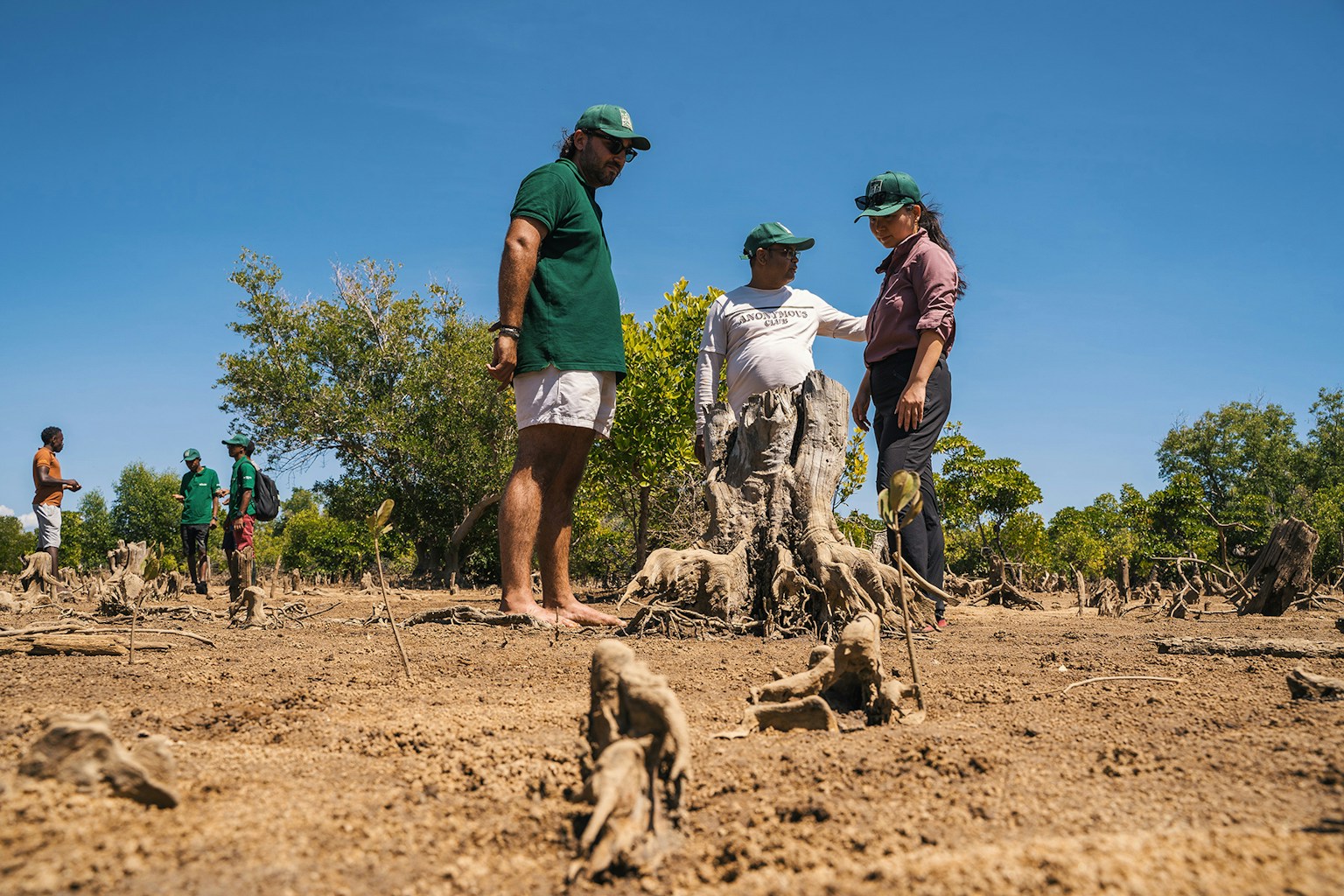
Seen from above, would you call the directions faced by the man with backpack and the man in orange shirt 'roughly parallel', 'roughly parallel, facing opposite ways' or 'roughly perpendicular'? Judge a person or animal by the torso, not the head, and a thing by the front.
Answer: roughly parallel, facing opposite ways

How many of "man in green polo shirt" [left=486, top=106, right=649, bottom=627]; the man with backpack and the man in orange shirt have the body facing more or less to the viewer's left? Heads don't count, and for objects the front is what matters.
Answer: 1

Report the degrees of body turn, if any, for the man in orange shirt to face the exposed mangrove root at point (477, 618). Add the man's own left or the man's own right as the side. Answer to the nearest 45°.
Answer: approximately 90° to the man's own right

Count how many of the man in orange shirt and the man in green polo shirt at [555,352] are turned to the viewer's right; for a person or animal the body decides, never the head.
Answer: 2

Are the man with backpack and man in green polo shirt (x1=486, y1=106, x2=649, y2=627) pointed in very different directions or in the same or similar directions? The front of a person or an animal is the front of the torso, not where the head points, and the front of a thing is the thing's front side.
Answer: very different directions

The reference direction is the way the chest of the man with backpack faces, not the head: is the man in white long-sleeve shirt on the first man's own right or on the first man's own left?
on the first man's own left

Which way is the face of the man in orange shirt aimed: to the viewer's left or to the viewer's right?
to the viewer's right

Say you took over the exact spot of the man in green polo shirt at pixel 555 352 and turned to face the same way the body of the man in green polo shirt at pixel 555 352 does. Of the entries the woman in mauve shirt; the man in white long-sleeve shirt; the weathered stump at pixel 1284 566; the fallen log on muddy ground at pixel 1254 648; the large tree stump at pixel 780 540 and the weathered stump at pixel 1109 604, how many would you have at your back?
0

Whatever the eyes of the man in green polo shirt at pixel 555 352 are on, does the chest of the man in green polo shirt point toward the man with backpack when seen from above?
no

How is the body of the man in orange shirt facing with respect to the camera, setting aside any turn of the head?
to the viewer's right

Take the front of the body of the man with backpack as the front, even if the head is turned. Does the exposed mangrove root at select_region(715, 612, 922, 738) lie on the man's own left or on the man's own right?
on the man's own left

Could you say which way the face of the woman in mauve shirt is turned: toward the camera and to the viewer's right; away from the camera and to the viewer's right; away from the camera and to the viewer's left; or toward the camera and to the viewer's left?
toward the camera and to the viewer's left

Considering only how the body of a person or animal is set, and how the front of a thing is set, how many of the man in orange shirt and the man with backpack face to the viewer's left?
1

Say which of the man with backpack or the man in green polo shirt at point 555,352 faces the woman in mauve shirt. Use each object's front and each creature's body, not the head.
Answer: the man in green polo shirt

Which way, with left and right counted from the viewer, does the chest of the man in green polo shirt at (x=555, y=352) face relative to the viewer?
facing to the right of the viewer

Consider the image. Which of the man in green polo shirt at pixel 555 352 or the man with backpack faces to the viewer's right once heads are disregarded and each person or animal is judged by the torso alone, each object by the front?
the man in green polo shirt

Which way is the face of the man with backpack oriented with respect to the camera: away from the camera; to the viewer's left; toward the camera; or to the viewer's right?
to the viewer's left

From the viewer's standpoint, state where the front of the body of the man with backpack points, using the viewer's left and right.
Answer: facing to the left of the viewer
